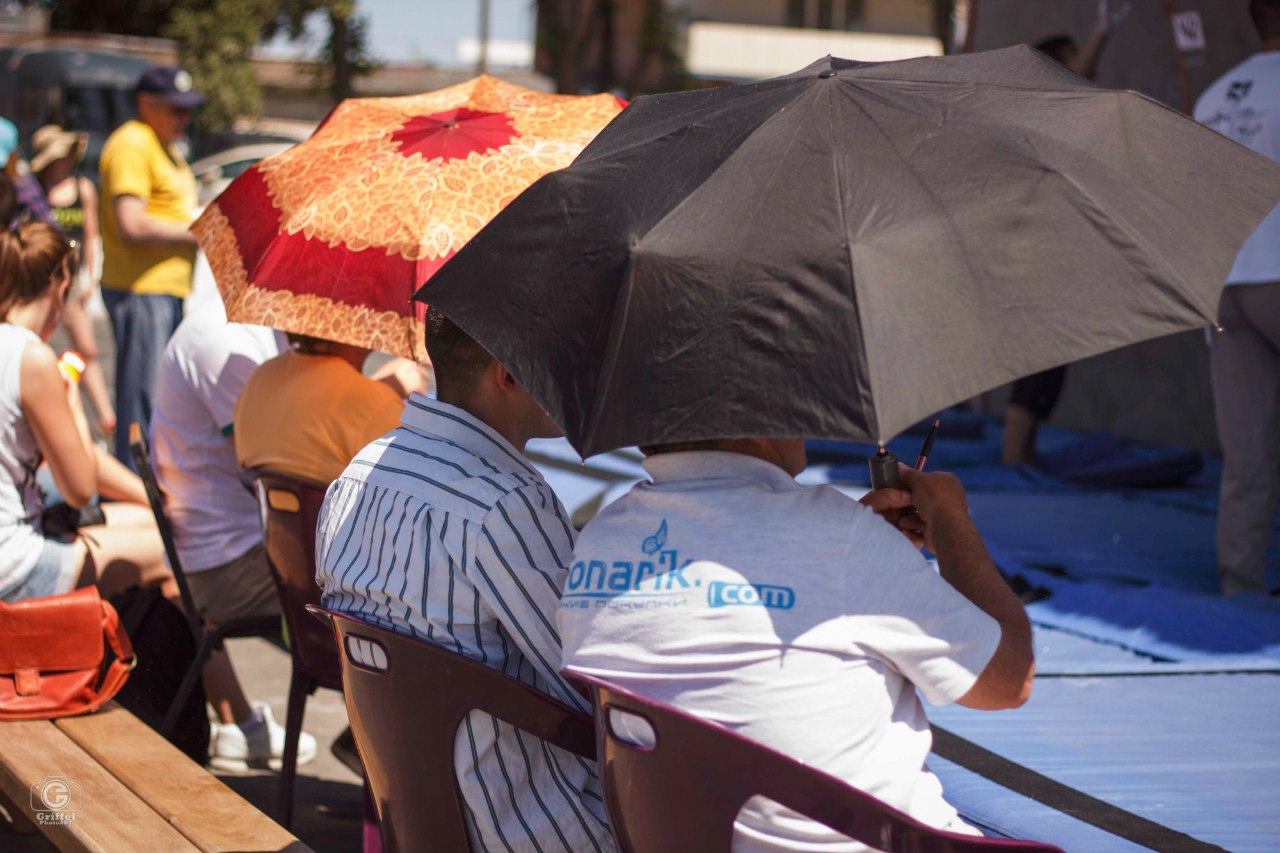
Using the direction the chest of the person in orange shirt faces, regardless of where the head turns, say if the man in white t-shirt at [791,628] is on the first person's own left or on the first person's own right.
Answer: on the first person's own right

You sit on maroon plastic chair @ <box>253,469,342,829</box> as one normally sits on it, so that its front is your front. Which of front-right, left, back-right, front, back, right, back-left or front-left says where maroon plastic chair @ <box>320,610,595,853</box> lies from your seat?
back-right

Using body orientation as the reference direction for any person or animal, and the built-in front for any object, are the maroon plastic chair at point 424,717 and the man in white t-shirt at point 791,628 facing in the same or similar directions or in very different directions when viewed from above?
same or similar directions

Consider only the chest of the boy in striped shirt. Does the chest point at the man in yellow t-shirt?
no

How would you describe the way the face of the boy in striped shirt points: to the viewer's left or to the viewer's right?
to the viewer's right

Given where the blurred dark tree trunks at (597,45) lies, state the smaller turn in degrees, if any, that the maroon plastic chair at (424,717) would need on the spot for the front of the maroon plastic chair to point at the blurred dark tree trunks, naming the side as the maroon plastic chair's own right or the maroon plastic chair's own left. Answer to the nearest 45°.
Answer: approximately 45° to the maroon plastic chair's own left

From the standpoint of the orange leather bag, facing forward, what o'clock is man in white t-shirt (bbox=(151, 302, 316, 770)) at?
The man in white t-shirt is roughly at 7 o'clock from the orange leather bag.

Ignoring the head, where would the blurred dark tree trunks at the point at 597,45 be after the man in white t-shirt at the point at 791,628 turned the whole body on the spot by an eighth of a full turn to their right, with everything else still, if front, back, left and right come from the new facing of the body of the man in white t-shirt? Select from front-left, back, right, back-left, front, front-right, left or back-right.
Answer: left

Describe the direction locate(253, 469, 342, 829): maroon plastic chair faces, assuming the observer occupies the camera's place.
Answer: facing away from the viewer and to the right of the viewer

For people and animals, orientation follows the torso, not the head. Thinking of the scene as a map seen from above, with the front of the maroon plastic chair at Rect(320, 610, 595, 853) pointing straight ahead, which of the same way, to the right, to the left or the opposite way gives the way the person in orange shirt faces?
the same way

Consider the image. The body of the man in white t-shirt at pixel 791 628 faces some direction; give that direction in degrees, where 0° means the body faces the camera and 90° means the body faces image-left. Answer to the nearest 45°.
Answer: approximately 225°

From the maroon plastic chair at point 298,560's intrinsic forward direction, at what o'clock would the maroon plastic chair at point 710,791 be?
the maroon plastic chair at point 710,791 is roughly at 4 o'clock from the maroon plastic chair at point 298,560.

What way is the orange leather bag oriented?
toward the camera
